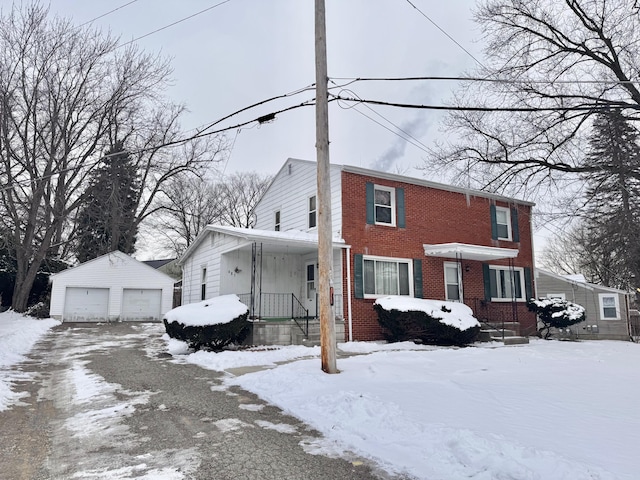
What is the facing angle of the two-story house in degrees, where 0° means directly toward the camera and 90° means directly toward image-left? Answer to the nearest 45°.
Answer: approximately 315°

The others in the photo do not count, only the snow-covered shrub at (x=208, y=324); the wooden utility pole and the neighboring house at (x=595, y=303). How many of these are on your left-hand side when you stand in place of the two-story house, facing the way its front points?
1

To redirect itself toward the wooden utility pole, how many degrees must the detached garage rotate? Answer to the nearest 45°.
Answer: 0° — it already faces it

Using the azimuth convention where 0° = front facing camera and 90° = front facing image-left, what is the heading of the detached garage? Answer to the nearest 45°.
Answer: approximately 0°

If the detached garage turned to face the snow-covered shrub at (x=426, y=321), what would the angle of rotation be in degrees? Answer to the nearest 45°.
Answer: approximately 45° to its left

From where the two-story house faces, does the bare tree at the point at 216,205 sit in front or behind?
behind

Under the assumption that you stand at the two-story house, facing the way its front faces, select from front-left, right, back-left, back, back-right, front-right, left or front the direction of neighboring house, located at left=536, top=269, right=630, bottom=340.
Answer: left
